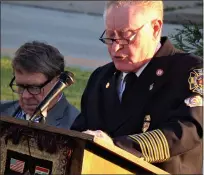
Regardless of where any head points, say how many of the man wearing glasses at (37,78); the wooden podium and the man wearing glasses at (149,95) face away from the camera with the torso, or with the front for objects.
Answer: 0

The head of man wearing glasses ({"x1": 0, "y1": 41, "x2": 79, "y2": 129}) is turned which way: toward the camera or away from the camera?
toward the camera

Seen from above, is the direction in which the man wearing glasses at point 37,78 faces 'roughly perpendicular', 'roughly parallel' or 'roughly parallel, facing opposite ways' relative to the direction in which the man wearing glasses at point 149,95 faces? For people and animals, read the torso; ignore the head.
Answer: roughly parallel

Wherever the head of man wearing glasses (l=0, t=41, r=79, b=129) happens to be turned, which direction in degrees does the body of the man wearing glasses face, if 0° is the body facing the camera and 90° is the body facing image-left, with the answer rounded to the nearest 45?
approximately 45°

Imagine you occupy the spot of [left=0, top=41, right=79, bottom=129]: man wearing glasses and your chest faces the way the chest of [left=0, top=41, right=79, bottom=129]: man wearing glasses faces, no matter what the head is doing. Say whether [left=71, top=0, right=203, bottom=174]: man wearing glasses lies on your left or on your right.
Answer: on your left

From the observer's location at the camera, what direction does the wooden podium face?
facing the viewer and to the left of the viewer

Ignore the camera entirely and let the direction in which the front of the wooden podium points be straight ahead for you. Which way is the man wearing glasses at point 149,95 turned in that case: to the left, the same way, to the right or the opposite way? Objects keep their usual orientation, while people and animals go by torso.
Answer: the same way

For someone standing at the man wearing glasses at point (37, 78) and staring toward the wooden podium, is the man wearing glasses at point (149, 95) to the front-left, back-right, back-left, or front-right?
front-left

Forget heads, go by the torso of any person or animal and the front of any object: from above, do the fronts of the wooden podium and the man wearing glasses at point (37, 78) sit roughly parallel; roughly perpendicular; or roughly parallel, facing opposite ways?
roughly parallel

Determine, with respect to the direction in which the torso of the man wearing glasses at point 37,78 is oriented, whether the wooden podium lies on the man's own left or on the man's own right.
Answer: on the man's own left

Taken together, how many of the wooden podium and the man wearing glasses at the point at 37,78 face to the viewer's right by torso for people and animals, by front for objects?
0

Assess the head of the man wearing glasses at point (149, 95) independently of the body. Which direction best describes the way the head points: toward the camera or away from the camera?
toward the camera

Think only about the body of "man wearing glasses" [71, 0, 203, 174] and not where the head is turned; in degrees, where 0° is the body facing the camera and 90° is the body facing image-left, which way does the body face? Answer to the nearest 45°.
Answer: approximately 45°

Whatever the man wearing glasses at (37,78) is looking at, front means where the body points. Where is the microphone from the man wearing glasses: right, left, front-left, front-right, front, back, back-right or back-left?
front-left
